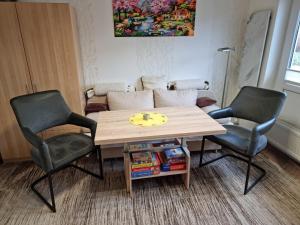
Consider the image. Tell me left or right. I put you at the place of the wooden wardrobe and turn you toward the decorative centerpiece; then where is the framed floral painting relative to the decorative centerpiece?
left

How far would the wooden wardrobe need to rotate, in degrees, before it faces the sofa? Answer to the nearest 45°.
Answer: approximately 90° to its left

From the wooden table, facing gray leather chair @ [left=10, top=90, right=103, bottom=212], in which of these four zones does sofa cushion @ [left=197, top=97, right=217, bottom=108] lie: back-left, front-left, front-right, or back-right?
back-right

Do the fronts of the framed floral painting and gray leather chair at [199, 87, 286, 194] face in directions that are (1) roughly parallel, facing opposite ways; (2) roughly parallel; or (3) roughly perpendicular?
roughly perpendicular

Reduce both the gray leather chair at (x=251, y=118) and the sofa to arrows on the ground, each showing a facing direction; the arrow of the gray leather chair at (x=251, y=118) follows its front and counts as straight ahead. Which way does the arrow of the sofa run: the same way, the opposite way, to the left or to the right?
to the left

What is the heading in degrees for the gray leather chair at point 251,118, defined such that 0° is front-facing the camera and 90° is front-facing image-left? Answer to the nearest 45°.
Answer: approximately 45°

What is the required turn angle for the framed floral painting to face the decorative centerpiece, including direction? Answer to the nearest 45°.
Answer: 0° — it already faces it
